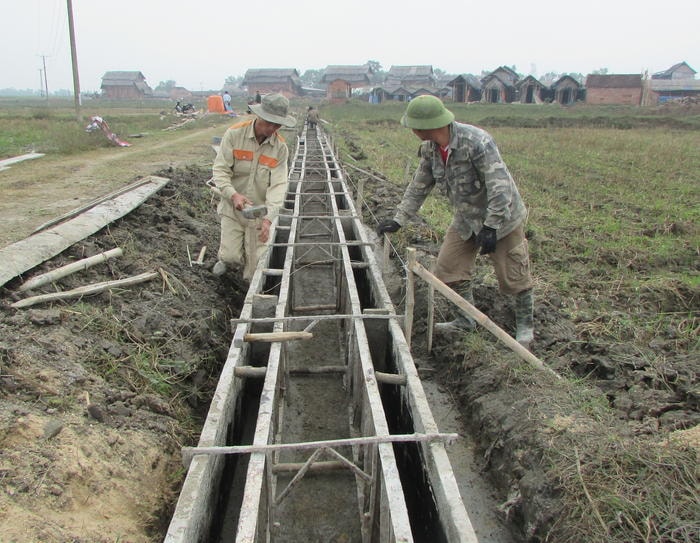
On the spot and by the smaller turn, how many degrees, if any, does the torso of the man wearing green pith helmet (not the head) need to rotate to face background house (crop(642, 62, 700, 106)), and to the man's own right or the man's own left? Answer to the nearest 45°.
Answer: approximately 135° to the man's own right

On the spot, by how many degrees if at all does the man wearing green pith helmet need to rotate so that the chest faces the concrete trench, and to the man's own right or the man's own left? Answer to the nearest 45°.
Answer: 0° — they already face it

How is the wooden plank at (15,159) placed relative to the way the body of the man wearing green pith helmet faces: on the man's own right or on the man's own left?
on the man's own right

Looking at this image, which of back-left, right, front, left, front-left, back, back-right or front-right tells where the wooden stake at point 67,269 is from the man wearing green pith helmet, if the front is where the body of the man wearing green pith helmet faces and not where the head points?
front-right

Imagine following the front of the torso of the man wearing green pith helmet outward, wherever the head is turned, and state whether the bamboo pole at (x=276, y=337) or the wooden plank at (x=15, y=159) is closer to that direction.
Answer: the bamboo pole

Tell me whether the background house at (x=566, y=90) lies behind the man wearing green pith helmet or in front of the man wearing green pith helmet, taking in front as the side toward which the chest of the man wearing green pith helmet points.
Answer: behind

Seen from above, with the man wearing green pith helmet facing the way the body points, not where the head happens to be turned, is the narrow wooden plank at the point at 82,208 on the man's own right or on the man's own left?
on the man's own right

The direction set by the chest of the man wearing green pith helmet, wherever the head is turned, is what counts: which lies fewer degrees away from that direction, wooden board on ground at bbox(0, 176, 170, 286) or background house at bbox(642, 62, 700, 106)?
the wooden board on ground

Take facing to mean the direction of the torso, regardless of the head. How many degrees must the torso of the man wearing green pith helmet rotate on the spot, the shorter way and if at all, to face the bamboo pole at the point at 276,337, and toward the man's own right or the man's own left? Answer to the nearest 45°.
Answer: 0° — they already face it
